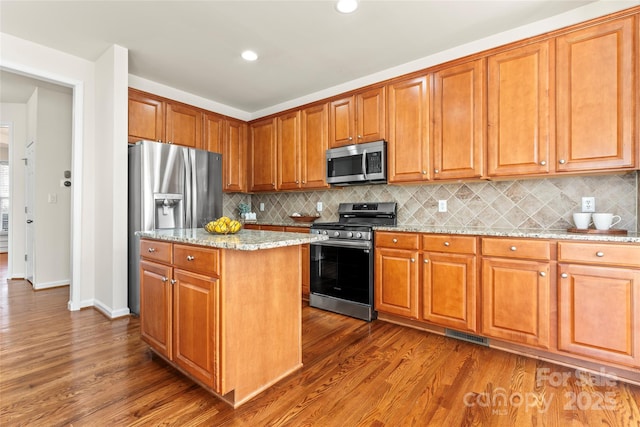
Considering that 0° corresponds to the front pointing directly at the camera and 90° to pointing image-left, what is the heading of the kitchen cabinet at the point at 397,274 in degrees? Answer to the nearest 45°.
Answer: approximately 45°

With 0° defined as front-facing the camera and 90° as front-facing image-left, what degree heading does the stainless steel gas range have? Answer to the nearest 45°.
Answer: approximately 45°

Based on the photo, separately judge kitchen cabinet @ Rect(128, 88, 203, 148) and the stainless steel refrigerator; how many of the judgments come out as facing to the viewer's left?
0

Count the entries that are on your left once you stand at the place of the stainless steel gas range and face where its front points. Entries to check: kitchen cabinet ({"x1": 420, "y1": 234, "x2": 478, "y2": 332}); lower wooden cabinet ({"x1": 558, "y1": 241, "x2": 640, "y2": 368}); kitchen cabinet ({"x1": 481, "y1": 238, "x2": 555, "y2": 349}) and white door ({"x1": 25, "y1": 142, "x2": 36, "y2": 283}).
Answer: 3

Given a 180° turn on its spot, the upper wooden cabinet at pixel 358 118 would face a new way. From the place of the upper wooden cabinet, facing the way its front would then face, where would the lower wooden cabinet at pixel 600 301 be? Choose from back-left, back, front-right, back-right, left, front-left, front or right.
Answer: right

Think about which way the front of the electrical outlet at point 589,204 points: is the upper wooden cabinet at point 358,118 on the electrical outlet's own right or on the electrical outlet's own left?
on the electrical outlet's own right

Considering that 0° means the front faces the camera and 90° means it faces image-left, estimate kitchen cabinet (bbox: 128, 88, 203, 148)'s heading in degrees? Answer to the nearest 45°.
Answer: approximately 315°

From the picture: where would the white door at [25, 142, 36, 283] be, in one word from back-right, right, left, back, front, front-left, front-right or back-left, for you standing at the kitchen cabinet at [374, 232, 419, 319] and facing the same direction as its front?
front-right

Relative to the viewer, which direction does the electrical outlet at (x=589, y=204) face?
toward the camera

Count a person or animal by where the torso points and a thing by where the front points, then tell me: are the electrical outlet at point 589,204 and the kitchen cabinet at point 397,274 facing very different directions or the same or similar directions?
same or similar directions

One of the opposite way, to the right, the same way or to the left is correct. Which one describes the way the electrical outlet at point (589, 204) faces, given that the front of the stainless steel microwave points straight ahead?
the same way

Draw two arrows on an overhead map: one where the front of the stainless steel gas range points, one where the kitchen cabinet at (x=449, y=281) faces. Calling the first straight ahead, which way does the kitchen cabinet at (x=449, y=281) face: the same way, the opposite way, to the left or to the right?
the same way

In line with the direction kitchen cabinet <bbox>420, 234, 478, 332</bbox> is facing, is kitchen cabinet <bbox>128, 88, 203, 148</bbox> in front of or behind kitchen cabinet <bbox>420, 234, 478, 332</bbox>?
in front

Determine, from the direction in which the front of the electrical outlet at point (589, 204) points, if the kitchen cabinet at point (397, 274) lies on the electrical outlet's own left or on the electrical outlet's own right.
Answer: on the electrical outlet's own right
